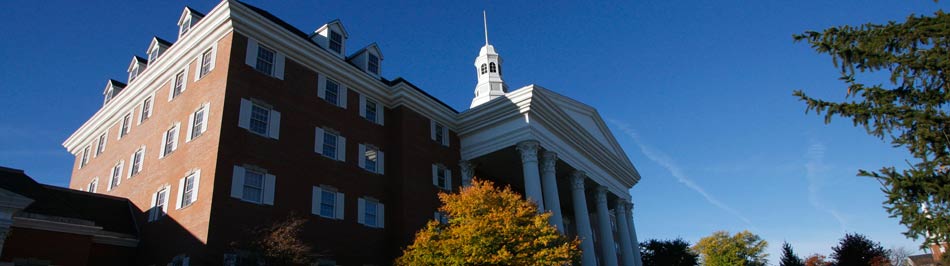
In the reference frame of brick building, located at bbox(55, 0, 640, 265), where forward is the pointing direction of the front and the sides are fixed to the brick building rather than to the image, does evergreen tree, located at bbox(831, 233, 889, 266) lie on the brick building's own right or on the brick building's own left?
on the brick building's own left
